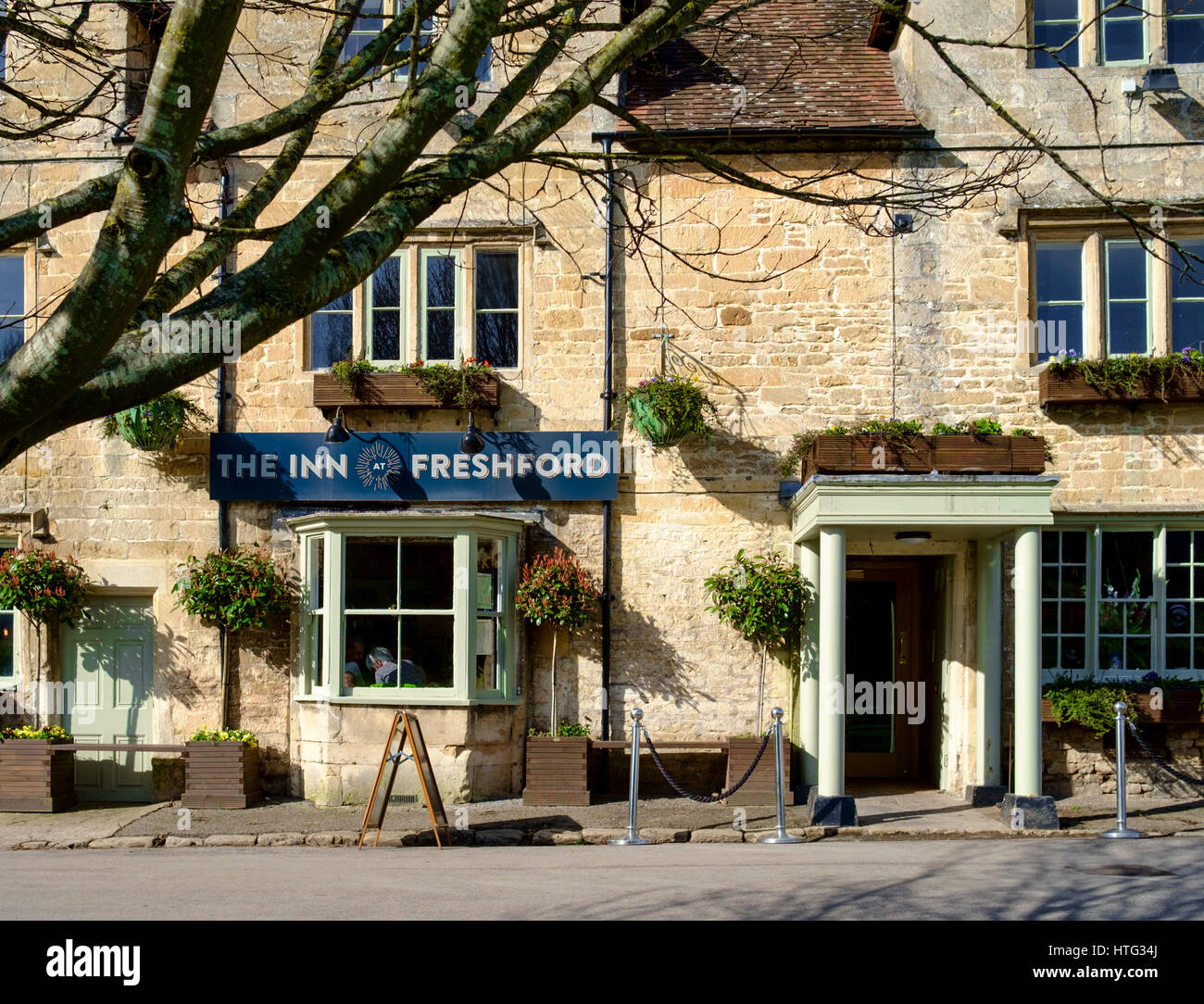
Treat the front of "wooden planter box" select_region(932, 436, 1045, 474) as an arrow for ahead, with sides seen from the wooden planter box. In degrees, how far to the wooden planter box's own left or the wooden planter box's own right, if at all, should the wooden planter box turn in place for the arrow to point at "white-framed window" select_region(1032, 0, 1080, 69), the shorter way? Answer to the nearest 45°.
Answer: approximately 180°

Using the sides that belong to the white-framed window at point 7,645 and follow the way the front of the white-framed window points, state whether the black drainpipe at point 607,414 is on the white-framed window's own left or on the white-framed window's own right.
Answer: on the white-framed window's own left

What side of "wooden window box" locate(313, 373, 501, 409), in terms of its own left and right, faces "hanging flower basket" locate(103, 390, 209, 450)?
right

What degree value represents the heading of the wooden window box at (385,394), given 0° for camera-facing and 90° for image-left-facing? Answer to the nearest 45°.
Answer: approximately 0°

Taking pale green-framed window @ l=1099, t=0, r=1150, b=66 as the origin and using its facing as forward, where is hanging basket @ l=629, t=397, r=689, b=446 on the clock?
The hanging basket is roughly at 2 o'clock from the pale green-framed window.
